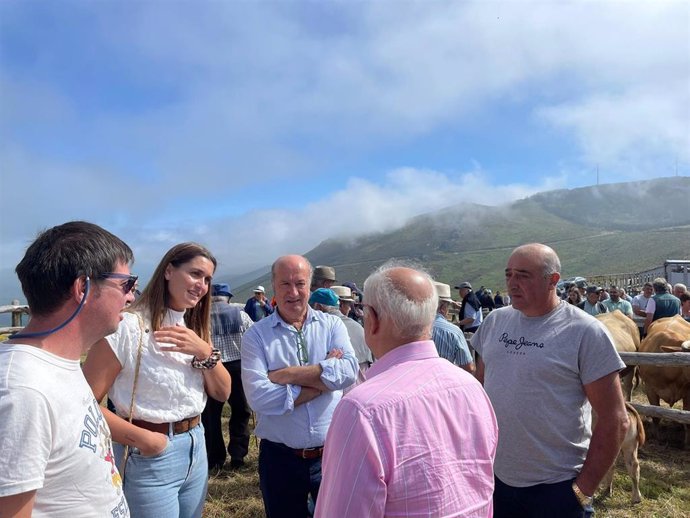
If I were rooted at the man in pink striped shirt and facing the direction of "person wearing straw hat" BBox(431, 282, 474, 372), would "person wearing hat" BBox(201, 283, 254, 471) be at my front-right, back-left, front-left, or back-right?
front-left

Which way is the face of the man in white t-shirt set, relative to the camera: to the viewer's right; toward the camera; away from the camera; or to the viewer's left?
to the viewer's right

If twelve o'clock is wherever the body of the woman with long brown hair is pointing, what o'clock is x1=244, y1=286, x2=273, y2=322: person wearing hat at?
The person wearing hat is roughly at 8 o'clock from the woman with long brown hair.

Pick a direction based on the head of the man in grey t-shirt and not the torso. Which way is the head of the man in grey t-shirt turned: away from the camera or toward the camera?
toward the camera

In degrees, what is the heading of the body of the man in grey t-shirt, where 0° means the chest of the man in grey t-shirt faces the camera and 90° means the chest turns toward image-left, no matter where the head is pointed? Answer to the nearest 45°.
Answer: approximately 45°

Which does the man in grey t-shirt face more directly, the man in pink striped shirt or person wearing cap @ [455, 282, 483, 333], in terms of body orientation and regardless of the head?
the man in pink striped shirt

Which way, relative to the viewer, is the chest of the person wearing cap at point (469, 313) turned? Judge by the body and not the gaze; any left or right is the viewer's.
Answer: facing to the left of the viewer
